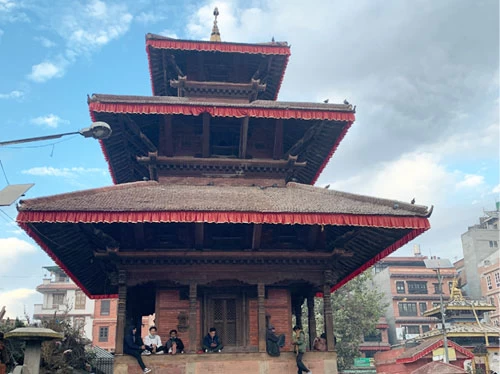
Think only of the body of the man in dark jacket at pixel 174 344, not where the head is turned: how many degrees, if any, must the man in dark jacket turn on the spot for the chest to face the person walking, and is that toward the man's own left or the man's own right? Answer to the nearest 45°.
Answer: approximately 90° to the man's own left

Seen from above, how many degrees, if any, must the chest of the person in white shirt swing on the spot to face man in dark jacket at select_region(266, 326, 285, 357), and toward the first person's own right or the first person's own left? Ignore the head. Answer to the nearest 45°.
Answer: approximately 90° to the first person's own left

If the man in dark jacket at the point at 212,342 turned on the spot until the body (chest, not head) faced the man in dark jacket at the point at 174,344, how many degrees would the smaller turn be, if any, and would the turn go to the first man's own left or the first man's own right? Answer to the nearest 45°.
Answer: approximately 90° to the first man's own right

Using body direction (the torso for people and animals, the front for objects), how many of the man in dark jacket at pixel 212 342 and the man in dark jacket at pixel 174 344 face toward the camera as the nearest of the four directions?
2

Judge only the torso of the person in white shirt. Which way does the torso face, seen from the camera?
toward the camera

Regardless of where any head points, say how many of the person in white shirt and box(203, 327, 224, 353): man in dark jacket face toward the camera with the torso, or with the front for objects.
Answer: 2

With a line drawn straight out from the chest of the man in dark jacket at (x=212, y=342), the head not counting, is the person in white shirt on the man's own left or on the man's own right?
on the man's own right

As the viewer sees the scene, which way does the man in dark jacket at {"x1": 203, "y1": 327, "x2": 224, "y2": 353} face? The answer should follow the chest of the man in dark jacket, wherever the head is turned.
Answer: toward the camera

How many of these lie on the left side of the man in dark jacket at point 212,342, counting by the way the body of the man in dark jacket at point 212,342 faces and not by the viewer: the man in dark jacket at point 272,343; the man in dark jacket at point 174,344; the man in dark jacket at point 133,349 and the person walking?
2

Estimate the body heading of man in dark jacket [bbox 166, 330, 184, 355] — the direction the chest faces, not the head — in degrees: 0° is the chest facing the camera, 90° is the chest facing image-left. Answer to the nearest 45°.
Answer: approximately 0°
